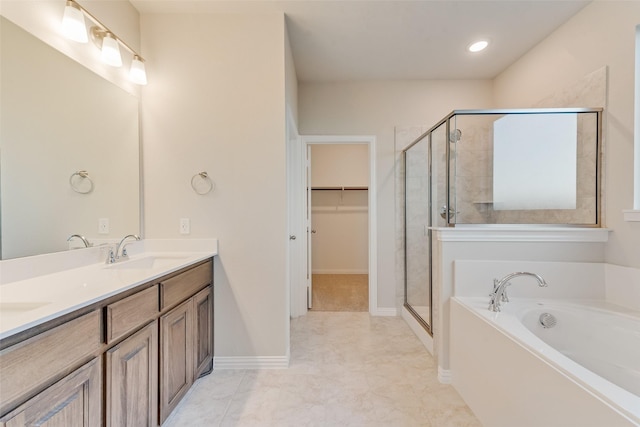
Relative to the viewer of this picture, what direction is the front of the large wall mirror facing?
facing the viewer and to the right of the viewer

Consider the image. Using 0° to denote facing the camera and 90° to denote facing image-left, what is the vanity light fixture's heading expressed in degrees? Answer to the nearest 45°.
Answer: approximately 315°

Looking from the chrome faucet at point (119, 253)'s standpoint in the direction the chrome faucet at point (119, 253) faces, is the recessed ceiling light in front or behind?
in front

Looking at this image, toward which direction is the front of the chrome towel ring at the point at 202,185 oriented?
toward the camera

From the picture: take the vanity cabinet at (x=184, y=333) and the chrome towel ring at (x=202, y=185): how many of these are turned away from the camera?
0

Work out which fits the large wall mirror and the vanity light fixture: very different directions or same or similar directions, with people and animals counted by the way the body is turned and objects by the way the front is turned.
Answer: same or similar directions

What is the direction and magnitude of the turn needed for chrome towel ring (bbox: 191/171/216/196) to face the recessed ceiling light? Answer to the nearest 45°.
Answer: approximately 90° to its left

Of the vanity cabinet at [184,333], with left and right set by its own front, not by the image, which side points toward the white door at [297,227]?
left
